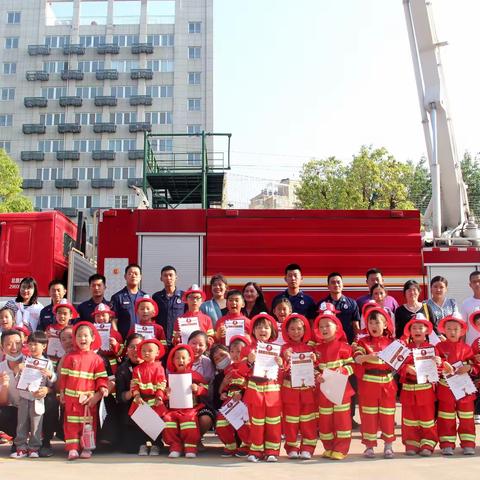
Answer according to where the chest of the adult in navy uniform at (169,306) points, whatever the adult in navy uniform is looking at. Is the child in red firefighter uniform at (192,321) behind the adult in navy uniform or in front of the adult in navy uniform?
in front

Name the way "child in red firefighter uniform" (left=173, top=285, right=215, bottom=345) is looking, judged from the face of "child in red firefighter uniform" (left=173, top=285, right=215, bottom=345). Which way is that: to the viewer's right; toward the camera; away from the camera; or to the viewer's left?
toward the camera

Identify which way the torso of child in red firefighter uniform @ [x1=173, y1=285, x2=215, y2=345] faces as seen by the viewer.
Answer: toward the camera

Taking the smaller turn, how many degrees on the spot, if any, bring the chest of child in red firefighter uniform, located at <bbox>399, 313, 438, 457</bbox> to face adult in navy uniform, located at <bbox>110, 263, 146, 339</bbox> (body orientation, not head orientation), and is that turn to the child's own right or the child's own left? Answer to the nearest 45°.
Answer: approximately 90° to the child's own right

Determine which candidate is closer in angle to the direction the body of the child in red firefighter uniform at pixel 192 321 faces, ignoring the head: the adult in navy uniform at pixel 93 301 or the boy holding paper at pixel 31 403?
the boy holding paper

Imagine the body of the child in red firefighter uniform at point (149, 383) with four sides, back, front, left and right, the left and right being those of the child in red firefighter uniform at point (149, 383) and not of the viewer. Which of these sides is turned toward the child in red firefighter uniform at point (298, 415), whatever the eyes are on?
left

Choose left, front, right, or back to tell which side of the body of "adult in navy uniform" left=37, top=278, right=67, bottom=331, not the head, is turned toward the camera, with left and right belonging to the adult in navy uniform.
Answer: front

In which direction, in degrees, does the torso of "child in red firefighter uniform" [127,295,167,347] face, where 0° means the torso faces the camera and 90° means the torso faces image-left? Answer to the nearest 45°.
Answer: approximately 0°

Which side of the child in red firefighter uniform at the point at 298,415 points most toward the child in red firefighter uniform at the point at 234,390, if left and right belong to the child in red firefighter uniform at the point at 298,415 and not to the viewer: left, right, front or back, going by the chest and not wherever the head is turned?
right

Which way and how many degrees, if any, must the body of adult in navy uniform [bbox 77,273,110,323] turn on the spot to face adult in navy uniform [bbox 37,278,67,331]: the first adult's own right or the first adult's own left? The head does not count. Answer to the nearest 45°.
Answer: approximately 90° to the first adult's own right

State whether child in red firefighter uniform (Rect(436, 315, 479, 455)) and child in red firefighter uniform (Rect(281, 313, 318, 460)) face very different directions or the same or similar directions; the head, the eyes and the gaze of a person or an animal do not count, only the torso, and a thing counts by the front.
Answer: same or similar directions

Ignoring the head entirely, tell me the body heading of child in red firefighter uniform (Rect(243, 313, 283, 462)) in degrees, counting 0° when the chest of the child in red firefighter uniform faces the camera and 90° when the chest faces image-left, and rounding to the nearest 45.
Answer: approximately 0°

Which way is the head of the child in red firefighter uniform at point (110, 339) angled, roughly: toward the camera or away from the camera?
toward the camera

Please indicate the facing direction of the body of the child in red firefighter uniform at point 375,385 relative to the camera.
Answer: toward the camera

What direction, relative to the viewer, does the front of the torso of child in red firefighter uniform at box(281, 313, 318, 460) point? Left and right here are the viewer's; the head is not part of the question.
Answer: facing the viewer
